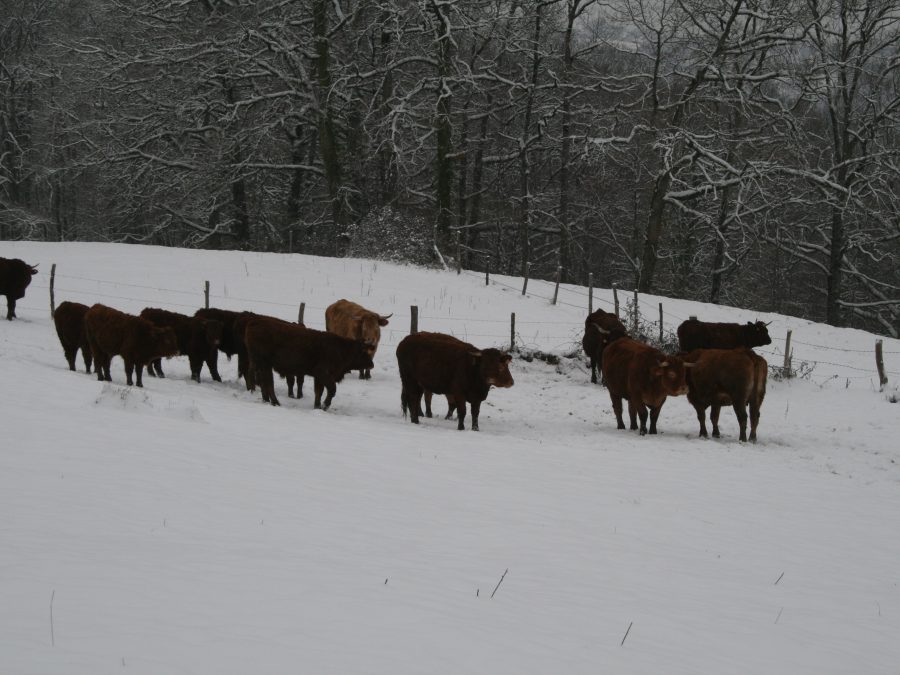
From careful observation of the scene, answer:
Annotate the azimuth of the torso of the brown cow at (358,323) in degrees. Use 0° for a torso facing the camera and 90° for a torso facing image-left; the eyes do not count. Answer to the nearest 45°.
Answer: approximately 315°

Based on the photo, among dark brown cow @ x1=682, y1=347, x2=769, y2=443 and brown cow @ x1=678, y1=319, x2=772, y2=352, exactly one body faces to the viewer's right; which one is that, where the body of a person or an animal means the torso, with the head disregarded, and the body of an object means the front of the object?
the brown cow

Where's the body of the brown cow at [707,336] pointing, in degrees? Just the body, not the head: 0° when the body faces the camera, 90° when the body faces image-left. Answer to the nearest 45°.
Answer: approximately 270°

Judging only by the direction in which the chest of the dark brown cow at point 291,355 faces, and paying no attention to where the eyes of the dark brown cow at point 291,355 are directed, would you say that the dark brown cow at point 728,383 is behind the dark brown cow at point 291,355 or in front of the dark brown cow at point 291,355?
in front

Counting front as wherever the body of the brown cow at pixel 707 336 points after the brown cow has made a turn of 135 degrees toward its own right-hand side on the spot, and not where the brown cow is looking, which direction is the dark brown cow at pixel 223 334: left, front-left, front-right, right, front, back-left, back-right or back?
front

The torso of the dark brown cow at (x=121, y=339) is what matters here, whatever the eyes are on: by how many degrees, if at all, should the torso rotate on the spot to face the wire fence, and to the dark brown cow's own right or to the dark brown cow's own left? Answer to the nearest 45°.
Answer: approximately 90° to the dark brown cow's own left

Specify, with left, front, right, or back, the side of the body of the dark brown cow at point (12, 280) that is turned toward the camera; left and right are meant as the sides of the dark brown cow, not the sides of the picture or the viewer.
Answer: right

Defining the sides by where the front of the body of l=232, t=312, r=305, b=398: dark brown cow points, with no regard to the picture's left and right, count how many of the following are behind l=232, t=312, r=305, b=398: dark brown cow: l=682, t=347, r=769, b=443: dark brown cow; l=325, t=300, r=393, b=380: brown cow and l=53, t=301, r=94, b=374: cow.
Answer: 1

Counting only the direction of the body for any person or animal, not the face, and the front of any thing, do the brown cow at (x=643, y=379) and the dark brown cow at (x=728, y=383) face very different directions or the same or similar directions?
very different directions
